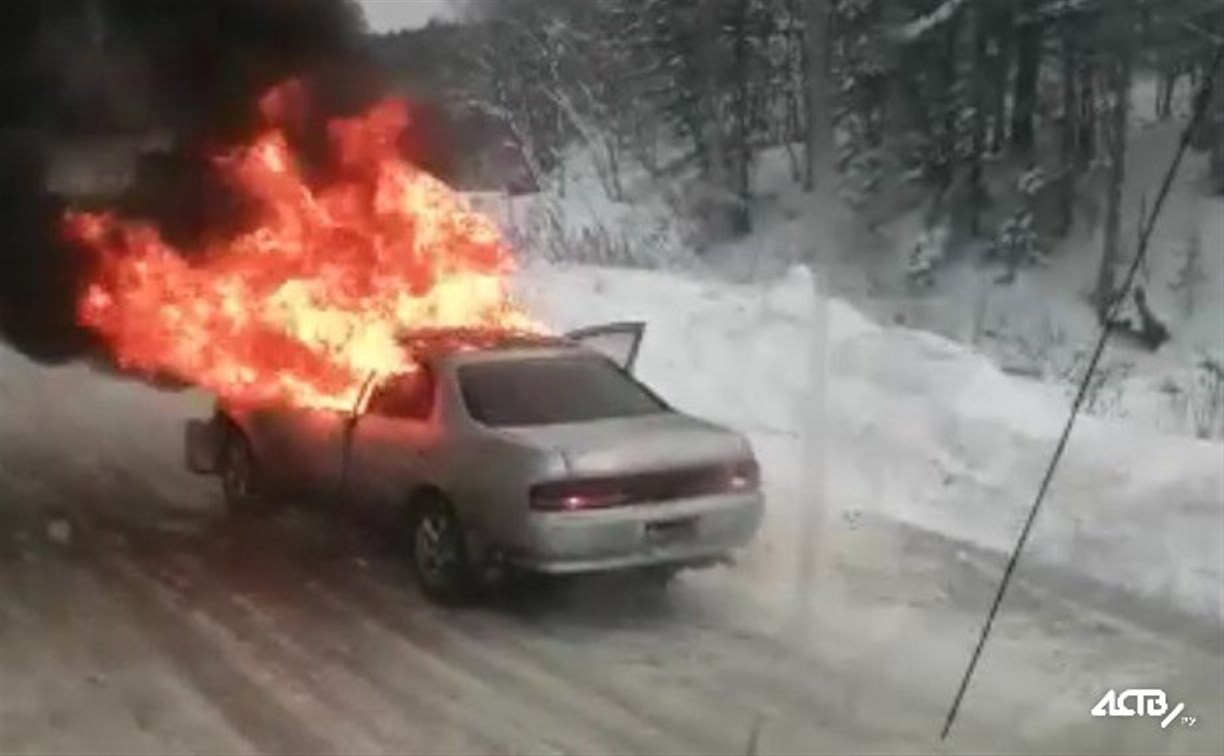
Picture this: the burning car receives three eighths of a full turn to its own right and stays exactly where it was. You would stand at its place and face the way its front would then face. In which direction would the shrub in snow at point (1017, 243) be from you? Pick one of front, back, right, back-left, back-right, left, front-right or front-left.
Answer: front

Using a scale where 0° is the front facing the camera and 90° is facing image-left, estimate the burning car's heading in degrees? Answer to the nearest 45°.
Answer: approximately 135°

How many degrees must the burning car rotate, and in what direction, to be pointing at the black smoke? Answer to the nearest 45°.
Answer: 0° — it already faces it

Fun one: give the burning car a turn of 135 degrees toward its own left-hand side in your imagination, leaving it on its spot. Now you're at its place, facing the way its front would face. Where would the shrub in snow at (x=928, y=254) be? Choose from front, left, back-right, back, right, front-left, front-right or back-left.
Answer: left

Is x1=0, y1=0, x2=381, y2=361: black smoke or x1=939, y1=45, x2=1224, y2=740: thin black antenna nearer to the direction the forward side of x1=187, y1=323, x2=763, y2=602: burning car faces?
the black smoke
